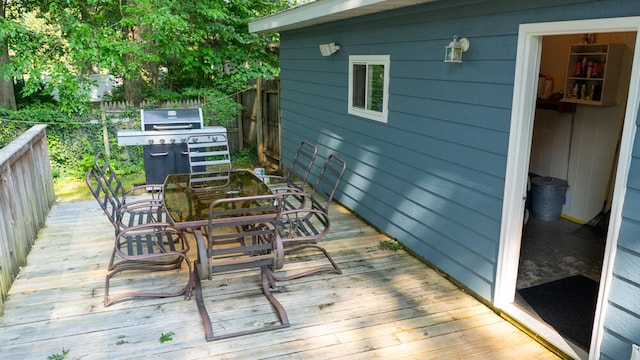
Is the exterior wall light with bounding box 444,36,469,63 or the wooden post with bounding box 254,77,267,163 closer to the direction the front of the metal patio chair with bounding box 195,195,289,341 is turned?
the wooden post

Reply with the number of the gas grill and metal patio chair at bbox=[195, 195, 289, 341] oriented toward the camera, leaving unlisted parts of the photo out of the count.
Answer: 1

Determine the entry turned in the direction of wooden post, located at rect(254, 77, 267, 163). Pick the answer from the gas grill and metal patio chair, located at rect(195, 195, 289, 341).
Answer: the metal patio chair

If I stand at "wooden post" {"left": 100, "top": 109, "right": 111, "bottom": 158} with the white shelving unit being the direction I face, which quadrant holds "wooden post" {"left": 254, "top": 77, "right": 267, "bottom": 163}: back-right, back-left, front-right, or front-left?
front-left

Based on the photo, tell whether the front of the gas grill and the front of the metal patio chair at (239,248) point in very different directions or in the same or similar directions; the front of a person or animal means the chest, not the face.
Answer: very different directions

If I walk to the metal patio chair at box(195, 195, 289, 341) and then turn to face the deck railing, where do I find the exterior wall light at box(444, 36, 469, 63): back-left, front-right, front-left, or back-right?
back-right

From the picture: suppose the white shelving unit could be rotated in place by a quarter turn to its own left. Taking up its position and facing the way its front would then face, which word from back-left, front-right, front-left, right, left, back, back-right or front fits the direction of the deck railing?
right

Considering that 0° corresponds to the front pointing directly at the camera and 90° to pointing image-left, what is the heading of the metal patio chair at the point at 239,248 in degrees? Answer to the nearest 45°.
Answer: approximately 180°

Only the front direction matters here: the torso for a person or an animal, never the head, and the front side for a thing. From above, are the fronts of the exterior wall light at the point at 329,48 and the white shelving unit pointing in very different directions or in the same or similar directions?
same or similar directions

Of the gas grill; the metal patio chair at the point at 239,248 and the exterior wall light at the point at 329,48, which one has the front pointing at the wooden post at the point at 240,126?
the metal patio chair

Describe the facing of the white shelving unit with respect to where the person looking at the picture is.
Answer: facing the viewer and to the left of the viewer

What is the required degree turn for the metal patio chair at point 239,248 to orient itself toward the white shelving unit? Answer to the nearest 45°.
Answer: approximately 90° to its right

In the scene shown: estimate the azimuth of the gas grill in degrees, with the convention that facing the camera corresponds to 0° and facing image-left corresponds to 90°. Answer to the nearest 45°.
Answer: approximately 0°

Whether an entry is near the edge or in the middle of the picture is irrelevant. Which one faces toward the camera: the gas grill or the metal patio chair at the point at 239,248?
the gas grill

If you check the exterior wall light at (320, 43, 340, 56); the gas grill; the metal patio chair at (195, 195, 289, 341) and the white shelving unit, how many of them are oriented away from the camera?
1

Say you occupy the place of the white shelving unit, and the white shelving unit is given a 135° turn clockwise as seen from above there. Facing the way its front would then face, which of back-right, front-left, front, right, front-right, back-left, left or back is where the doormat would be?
back

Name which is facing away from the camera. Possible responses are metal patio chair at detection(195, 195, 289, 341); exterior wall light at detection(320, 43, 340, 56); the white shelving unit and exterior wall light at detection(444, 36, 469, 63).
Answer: the metal patio chair
